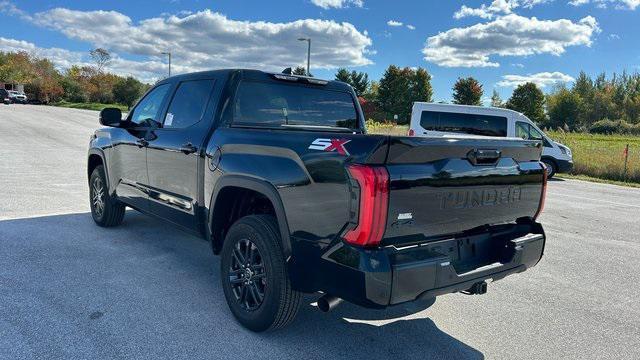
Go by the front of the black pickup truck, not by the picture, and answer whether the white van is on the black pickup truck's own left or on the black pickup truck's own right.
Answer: on the black pickup truck's own right

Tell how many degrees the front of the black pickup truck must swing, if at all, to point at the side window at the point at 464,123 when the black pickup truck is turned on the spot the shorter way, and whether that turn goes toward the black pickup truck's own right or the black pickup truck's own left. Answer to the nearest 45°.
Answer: approximately 45° to the black pickup truck's own right

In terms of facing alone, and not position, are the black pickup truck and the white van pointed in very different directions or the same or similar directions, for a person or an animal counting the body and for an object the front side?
very different directions

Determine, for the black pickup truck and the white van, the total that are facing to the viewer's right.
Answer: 1

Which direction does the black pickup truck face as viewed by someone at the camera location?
facing away from the viewer and to the left of the viewer

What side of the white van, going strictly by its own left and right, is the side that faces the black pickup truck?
right

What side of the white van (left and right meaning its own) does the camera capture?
right

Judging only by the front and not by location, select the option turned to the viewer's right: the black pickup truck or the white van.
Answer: the white van
